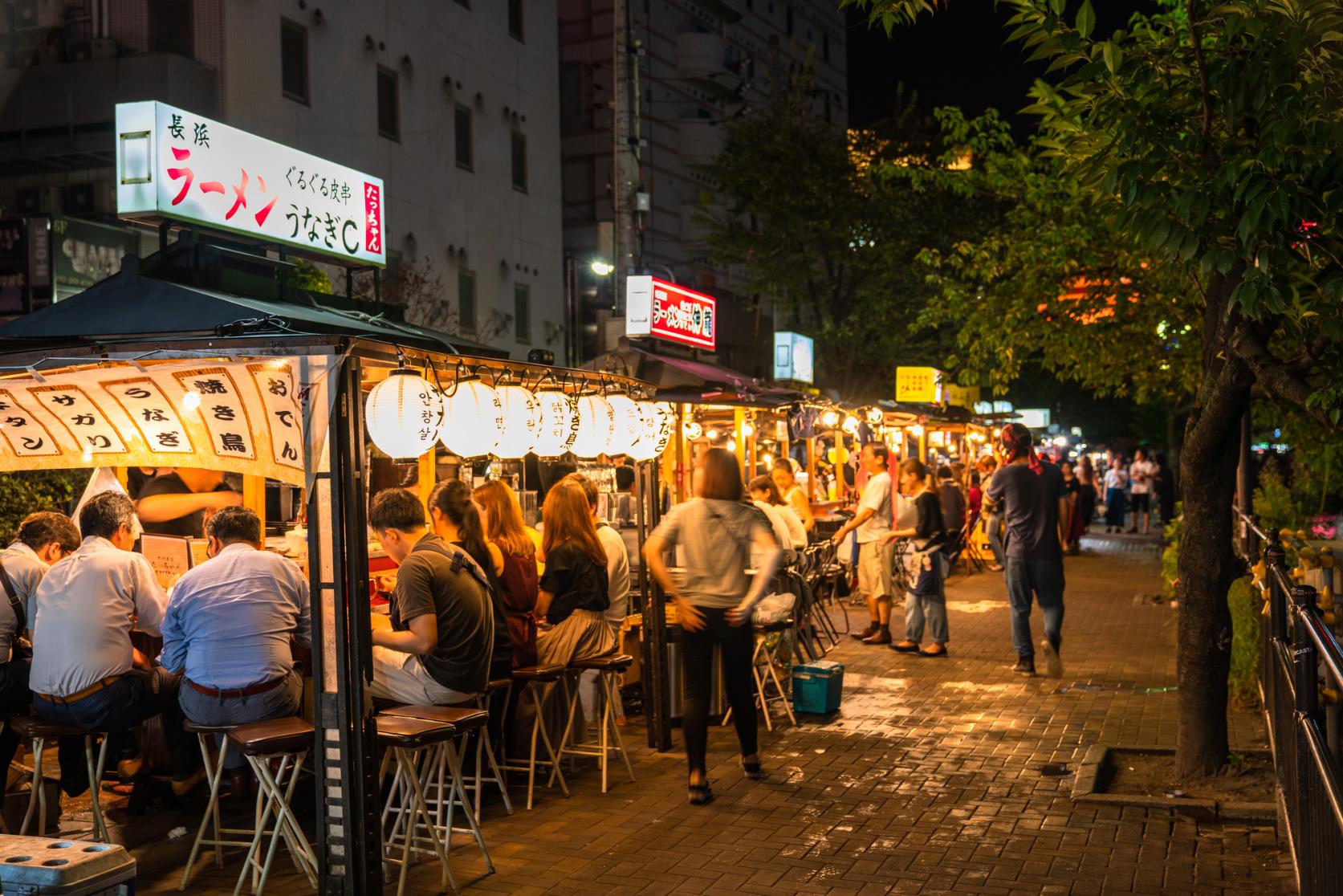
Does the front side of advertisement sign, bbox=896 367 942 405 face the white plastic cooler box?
yes

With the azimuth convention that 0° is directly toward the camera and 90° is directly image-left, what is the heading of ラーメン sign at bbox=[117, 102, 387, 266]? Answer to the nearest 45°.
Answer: approximately 315°

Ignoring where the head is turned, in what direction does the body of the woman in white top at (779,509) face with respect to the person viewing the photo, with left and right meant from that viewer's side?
facing to the left of the viewer

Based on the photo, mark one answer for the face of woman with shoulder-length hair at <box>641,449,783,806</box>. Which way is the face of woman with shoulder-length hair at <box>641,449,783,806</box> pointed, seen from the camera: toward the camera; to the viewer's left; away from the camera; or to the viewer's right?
away from the camera

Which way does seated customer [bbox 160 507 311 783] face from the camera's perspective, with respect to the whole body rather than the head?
away from the camera

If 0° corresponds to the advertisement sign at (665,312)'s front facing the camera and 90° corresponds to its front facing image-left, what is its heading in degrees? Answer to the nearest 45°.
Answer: approximately 315°

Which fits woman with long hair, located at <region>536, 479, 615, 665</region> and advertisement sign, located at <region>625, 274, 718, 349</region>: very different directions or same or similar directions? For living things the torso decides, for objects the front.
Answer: very different directions

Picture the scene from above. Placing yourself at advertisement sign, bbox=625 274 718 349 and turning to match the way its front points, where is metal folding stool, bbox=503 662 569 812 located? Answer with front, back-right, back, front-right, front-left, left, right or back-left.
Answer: front-right

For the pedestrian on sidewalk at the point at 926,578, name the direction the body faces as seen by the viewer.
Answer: to the viewer's left

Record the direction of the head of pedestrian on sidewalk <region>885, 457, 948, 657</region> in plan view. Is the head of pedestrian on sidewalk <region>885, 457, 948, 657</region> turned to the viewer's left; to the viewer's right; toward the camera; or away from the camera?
to the viewer's left

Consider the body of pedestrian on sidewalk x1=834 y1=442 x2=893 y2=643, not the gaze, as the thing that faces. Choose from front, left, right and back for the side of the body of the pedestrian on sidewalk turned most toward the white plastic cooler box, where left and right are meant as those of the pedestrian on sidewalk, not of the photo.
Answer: left

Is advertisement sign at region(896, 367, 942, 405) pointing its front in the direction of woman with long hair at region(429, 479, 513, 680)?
yes

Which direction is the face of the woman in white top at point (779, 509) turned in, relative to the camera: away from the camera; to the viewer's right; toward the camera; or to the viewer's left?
to the viewer's left

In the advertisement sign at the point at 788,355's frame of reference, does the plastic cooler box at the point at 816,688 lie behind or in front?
in front

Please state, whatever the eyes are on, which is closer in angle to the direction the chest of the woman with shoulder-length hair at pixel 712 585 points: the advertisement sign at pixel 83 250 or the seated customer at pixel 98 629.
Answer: the advertisement sign
